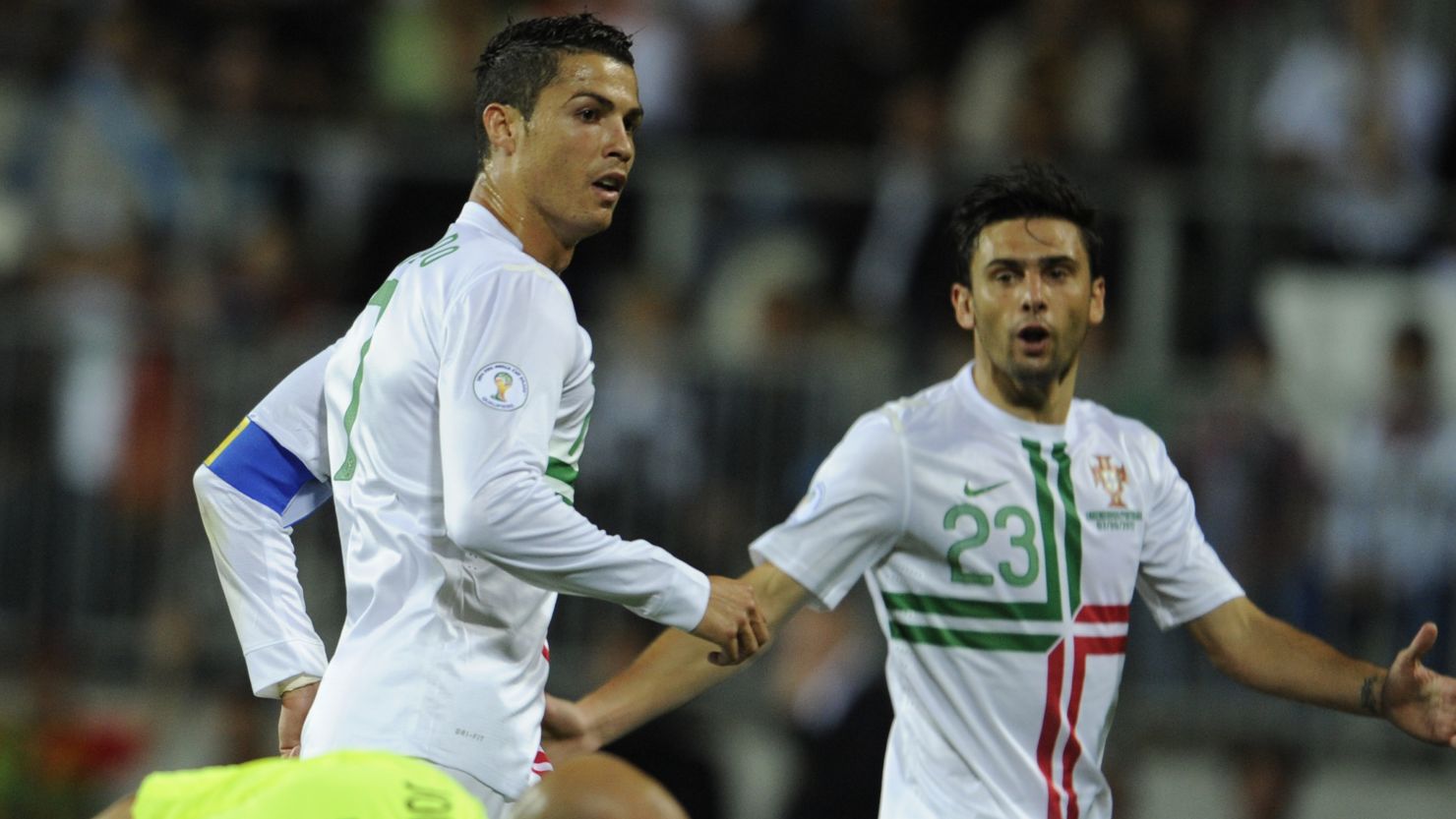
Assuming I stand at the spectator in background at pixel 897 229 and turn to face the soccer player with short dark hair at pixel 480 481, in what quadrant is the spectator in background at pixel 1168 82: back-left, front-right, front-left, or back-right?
back-left

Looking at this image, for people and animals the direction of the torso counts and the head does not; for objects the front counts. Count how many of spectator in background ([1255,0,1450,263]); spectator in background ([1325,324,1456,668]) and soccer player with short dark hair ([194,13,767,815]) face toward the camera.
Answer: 2

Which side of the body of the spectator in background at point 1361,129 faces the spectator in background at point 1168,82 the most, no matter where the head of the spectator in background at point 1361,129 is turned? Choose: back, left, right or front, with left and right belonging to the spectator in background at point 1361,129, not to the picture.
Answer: right

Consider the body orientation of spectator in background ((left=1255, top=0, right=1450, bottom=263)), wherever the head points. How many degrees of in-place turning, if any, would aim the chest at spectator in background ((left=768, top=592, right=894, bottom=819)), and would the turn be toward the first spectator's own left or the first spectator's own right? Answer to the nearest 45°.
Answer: approximately 45° to the first spectator's own right

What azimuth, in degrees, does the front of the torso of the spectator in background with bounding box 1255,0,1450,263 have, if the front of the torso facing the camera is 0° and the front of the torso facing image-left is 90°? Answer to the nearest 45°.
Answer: approximately 0°
